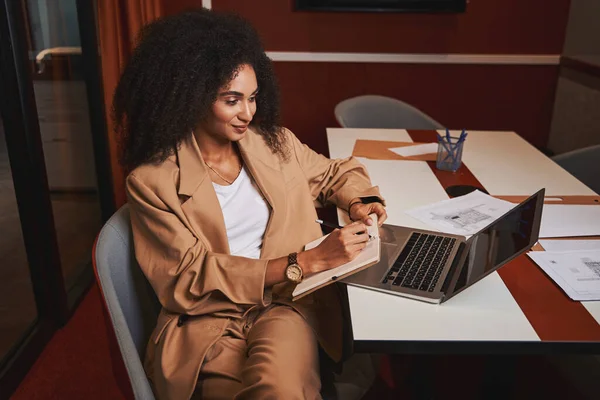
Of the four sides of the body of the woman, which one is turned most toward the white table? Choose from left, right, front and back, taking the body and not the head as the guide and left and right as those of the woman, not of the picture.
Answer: front

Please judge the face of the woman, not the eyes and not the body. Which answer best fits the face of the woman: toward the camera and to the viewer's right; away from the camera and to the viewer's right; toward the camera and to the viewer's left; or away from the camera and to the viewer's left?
toward the camera and to the viewer's right

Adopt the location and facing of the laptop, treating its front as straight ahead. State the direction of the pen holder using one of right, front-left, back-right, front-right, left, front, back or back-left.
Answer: right

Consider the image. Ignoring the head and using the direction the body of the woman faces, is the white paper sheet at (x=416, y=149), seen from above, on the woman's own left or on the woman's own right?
on the woman's own left

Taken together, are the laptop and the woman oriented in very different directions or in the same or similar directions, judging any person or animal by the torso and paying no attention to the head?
very different directions

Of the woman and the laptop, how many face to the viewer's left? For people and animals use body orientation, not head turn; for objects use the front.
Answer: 1

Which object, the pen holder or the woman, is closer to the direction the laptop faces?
the woman

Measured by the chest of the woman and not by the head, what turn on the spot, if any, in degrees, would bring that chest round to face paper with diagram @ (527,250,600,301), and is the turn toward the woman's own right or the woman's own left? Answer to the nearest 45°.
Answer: approximately 45° to the woman's own left

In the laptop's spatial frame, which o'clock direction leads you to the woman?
The woman is roughly at 12 o'clock from the laptop.

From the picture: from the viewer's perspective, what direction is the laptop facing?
to the viewer's left

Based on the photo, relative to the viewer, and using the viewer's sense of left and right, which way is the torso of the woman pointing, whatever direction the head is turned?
facing the viewer and to the right of the viewer
